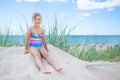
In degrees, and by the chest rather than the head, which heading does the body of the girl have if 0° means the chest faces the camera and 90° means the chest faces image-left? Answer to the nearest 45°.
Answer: approximately 315°
